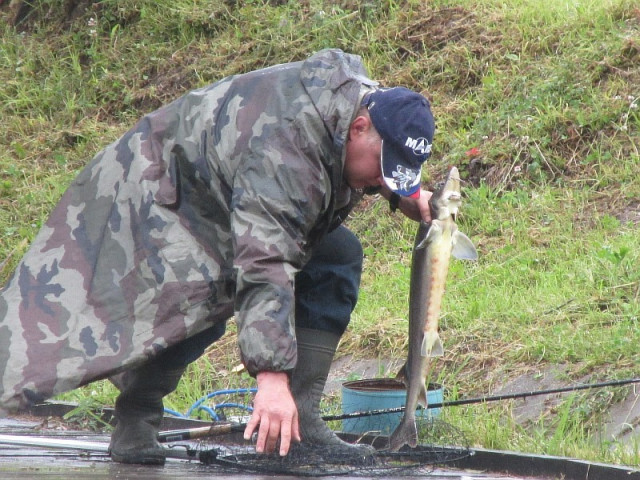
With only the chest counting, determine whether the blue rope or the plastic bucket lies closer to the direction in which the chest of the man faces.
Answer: the plastic bucket

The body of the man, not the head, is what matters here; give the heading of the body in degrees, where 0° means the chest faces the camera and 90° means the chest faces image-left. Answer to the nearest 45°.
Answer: approximately 270°
